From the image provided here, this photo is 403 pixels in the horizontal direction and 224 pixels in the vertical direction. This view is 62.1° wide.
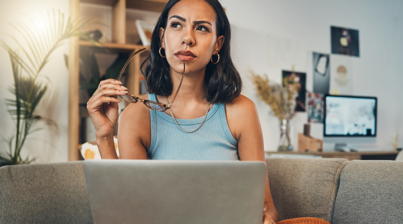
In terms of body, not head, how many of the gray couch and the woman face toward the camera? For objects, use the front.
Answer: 2

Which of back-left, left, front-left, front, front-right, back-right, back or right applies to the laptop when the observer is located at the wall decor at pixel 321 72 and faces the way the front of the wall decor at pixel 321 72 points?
front

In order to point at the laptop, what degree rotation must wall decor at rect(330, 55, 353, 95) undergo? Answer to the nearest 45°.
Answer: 0° — it already faces it

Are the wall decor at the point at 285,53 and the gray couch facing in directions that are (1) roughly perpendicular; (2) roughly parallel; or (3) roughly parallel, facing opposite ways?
roughly parallel

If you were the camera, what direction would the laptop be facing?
facing away from the viewer

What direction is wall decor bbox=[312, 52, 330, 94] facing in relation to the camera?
toward the camera

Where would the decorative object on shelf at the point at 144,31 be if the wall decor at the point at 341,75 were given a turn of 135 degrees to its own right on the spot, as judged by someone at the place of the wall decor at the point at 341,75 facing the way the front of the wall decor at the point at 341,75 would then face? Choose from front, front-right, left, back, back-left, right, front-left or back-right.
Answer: left

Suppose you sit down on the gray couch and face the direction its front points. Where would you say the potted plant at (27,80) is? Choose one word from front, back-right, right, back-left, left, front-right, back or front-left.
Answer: back-right

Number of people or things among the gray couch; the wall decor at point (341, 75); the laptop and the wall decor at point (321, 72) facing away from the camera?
1

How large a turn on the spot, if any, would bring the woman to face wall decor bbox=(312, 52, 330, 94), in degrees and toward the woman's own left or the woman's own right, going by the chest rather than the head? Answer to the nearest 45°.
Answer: approximately 135° to the woman's own left

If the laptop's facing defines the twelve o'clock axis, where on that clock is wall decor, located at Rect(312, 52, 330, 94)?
The wall decor is roughly at 1 o'clock from the laptop.

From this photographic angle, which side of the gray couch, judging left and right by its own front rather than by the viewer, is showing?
front

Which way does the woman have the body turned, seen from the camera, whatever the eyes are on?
toward the camera
